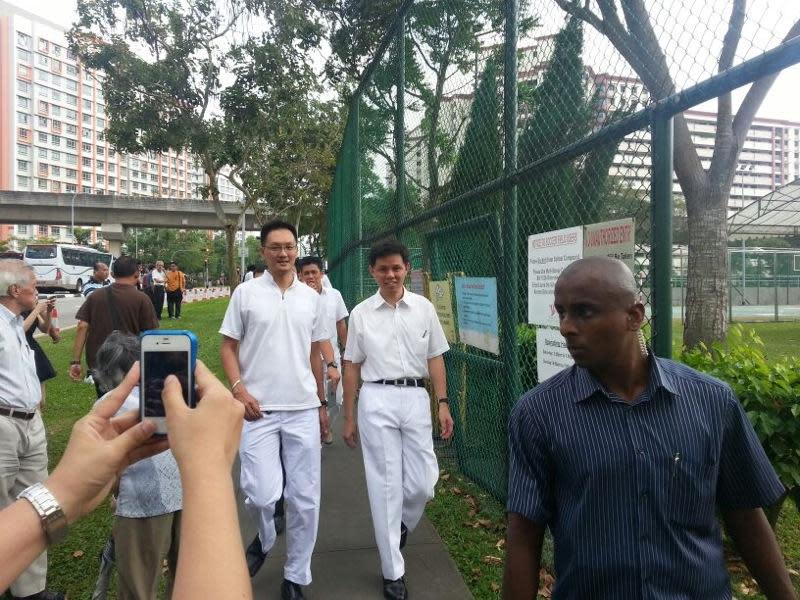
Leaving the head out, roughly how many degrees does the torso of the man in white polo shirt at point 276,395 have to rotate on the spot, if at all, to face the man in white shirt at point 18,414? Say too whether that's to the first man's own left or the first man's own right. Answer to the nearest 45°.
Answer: approximately 90° to the first man's own right

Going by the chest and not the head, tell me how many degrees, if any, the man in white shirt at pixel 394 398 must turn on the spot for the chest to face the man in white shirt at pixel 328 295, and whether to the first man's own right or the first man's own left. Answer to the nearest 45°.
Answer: approximately 180°

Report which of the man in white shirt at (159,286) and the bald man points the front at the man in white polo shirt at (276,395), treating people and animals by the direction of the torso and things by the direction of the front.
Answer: the man in white shirt

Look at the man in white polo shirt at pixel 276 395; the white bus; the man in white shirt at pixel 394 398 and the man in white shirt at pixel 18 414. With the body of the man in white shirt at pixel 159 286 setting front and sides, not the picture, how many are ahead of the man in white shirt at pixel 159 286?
3

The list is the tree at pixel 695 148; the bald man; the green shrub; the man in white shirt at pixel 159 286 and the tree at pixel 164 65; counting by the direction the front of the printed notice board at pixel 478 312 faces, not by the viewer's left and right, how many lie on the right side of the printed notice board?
2

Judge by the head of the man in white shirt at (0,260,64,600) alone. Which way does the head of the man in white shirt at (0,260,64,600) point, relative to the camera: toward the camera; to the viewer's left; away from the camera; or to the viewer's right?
to the viewer's right

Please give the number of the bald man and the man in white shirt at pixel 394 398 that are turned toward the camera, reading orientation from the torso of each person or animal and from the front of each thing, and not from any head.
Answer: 2

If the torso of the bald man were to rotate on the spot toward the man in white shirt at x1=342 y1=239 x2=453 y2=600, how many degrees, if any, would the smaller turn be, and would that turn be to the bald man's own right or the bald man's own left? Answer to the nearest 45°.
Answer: approximately 135° to the bald man's own right

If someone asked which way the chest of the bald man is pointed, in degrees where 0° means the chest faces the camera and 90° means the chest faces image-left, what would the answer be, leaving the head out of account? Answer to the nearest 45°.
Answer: approximately 0°
